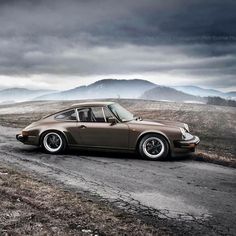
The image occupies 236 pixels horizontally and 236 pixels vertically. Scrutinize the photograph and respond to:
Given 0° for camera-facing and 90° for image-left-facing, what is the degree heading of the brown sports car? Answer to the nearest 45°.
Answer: approximately 270°
